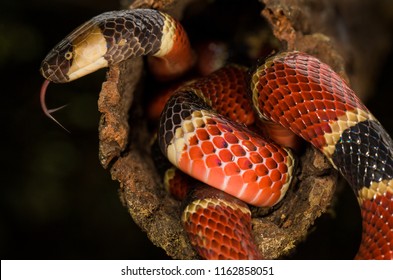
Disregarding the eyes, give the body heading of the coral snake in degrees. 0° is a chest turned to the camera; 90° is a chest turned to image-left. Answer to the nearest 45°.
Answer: approximately 90°
